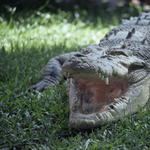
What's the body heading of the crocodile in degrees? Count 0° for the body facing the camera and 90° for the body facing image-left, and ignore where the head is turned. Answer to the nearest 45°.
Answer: approximately 45°
